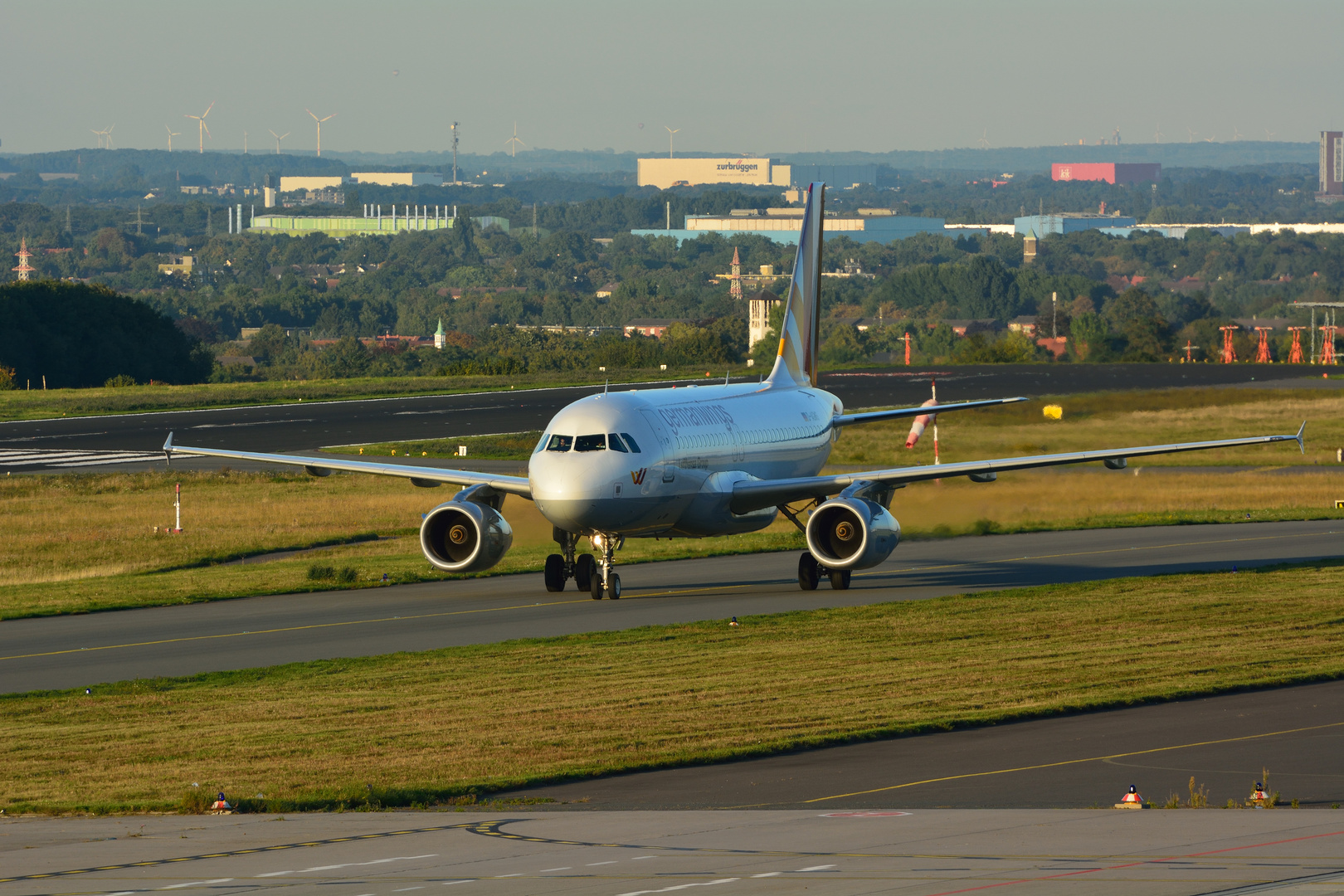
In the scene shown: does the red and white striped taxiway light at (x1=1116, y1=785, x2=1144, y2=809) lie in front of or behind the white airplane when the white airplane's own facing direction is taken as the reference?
in front

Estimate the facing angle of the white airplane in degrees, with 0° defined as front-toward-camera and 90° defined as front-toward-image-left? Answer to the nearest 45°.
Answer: approximately 0°
